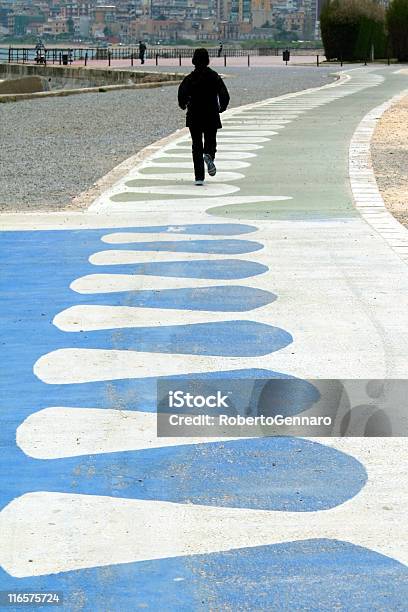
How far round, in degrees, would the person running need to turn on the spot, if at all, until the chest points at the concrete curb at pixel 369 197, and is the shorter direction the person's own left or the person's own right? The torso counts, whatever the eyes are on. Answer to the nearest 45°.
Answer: approximately 135° to the person's own right

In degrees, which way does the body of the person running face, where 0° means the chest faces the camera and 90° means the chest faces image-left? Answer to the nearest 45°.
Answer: approximately 180°

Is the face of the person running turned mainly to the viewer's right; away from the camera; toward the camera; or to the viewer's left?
away from the camera
